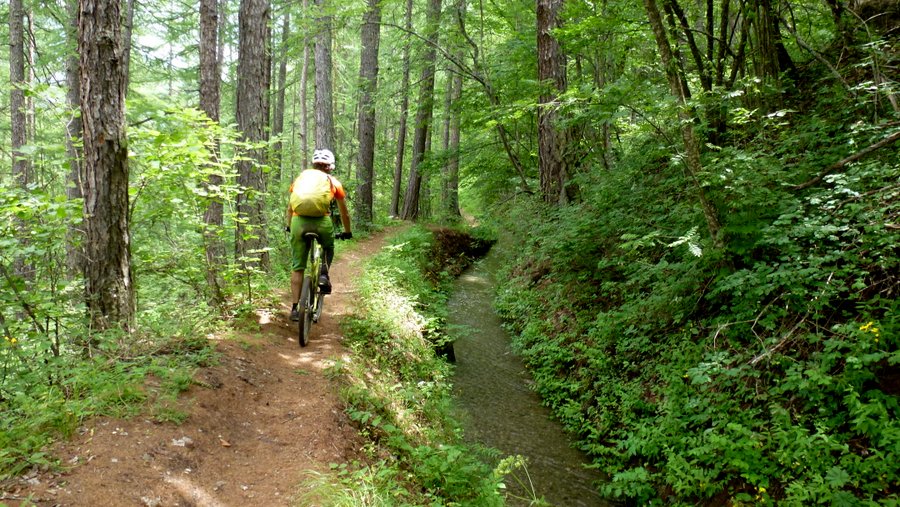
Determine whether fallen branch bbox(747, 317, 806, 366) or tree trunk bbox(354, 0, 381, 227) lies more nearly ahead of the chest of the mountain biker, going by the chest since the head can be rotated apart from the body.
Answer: the tree trunk

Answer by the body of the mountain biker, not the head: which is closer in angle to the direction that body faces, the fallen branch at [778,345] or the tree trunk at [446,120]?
the tree trunk

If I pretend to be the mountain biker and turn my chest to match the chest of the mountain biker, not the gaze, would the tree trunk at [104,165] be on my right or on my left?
on my left

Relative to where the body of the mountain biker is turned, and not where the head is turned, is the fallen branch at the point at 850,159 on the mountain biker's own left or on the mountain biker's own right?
on the mountain biker's own right

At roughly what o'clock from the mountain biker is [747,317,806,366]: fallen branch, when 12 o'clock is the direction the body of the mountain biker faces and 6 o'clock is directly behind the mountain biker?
The fallen branch is roughly at 4 o'clock from the mountain biker.

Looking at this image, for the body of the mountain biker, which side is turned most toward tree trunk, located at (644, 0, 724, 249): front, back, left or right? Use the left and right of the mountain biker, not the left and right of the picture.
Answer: right

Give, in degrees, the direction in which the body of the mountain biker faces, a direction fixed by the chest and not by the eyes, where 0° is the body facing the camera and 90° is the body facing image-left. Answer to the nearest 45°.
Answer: approximately 180°

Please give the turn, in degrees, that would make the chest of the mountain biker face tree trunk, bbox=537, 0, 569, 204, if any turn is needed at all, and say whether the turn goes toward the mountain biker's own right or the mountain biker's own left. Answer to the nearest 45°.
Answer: approximately 45° to the mountain biker's own right
